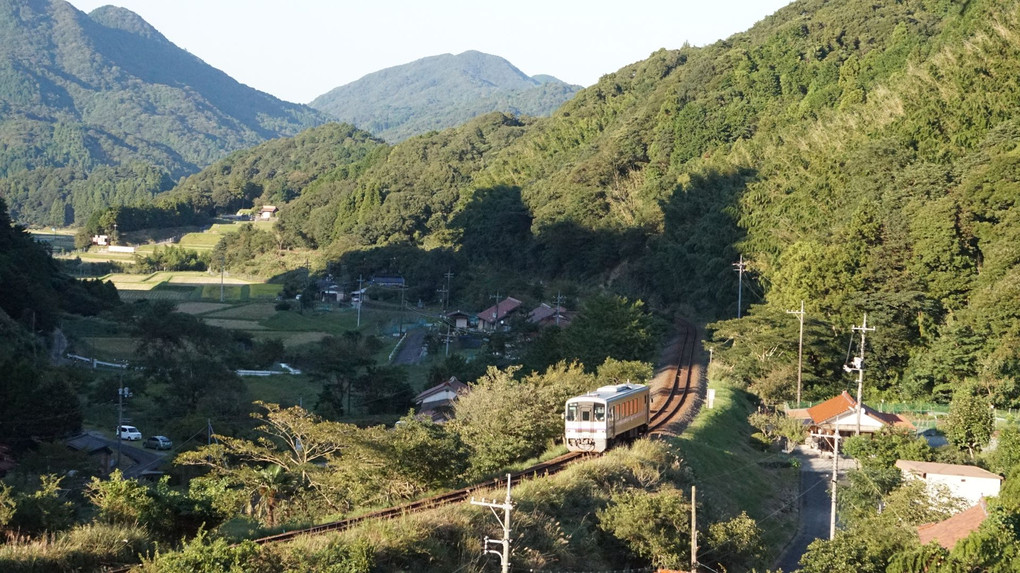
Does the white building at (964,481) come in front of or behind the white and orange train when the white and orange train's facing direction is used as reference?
behind

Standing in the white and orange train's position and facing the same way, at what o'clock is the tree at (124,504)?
The tree is roughly at 12 o'clock from the white and orange train.

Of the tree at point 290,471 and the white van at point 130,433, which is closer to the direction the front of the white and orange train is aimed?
the tree

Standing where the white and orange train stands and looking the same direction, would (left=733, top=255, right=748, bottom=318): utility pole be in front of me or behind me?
behind

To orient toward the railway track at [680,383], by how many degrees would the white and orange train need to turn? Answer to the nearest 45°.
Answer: approximately 135° to its right

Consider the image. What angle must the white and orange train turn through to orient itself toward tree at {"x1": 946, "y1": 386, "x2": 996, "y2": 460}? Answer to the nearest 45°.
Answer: approximately 180°

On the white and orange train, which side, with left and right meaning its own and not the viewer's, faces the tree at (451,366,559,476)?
right

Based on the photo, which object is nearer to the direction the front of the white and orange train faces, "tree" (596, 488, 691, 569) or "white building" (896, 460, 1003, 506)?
the tree

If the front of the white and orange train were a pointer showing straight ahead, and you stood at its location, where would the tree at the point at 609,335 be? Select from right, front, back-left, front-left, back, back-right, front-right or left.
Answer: back-right

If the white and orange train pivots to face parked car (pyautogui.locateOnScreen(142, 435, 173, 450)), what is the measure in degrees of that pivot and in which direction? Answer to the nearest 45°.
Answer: approximately 90° to its right

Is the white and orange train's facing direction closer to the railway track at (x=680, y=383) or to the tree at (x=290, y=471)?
the tree

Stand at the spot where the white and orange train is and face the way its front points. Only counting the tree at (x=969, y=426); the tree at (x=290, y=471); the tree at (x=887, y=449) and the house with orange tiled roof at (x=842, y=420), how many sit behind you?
3
